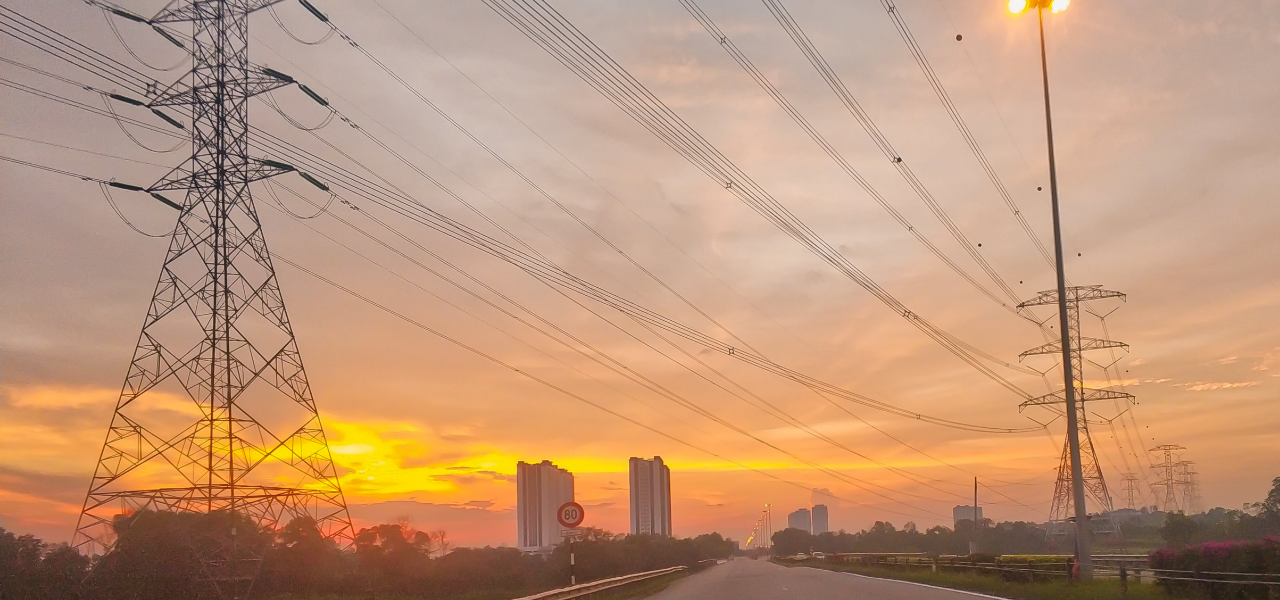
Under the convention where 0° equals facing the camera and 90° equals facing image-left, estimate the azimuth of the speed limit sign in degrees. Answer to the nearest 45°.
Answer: approximately 0°

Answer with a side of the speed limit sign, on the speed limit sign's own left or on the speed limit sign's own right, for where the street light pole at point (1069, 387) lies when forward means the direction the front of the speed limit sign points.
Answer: on the speed limit sign's own left
